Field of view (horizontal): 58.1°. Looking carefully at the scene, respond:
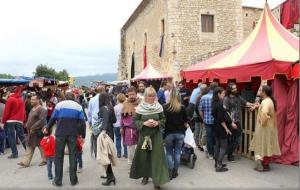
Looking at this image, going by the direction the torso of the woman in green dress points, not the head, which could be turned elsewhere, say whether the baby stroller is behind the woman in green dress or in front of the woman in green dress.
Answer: behind

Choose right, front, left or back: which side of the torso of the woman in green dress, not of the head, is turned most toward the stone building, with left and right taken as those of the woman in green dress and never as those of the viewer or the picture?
back

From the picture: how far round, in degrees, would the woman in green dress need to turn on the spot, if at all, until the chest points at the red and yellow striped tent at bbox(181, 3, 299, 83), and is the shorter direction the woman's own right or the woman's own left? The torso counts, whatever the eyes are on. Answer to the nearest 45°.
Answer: approximately 135° to the woman's own left

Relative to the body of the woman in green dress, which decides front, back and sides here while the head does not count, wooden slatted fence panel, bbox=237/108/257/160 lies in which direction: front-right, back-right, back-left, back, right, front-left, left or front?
back-left

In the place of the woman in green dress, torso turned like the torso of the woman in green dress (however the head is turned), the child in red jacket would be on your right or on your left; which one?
on your right

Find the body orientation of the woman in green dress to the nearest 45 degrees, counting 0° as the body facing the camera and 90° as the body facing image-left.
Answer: approximately 0°
